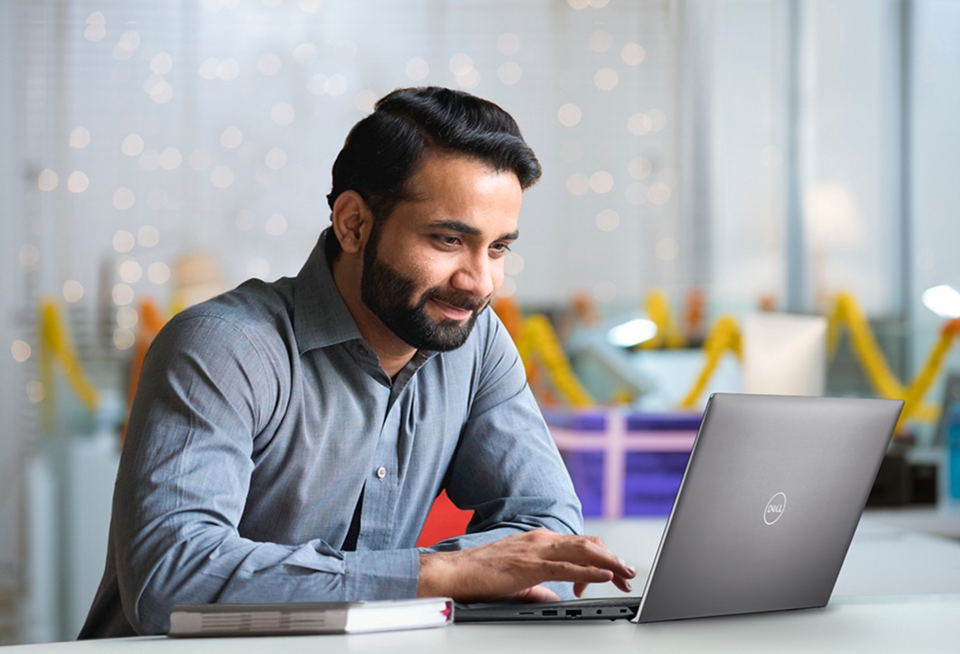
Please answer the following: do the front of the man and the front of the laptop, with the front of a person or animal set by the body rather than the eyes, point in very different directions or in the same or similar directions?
very different directions

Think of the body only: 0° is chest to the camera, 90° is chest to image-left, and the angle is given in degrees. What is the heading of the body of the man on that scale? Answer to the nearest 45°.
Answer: approximately 315°

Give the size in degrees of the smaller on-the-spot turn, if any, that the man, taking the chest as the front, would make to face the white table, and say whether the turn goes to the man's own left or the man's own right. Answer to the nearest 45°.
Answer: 0° — they already face it

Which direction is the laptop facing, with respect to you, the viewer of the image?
facing away from the viewer and to the left of the viewer

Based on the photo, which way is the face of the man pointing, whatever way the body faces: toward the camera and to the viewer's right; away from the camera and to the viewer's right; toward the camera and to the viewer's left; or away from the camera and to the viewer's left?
toward the camera and to the viewer's right
